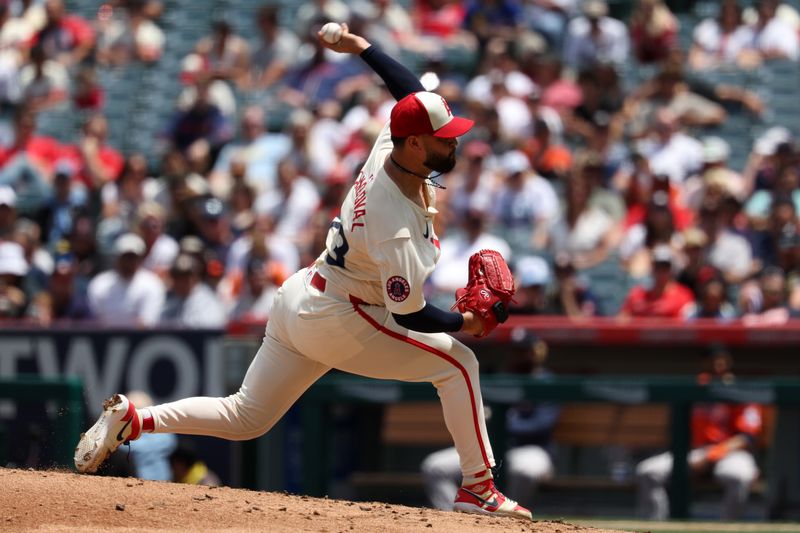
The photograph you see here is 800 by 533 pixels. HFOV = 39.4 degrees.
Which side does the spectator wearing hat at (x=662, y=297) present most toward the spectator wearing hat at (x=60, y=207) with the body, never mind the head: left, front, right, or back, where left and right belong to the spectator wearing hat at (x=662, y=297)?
right

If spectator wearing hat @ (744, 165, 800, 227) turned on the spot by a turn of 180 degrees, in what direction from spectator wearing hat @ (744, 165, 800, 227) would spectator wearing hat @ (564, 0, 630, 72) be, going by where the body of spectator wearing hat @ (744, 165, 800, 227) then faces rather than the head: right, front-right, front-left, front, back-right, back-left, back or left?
front-left

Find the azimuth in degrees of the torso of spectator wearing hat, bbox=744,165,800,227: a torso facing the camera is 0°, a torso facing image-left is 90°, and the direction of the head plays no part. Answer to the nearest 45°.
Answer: approximately 0°

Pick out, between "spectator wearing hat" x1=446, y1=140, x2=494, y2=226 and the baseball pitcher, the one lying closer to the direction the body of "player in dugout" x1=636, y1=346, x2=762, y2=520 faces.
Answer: the baseball pitcher

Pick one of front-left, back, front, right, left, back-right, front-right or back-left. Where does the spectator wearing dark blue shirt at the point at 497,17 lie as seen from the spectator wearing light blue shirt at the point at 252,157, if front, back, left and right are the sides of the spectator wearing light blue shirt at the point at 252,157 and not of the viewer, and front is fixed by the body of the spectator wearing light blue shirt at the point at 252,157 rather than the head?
left
